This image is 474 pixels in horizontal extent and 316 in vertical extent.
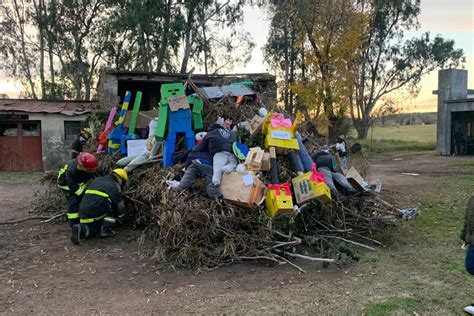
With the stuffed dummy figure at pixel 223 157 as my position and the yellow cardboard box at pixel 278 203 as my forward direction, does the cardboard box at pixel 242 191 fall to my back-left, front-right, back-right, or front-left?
front-right

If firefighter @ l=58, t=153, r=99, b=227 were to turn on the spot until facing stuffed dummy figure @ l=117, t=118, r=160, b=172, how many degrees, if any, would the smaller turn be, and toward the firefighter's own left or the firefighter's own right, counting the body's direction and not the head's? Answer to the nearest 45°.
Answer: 0° — they already face it

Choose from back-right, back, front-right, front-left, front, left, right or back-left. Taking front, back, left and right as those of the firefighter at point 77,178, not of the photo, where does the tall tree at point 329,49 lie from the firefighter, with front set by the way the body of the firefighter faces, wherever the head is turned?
front-left

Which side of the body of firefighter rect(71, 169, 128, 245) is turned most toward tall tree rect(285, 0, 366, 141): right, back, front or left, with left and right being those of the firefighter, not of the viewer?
front

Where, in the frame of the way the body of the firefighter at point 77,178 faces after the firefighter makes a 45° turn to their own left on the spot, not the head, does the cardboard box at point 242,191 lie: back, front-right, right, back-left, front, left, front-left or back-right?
right

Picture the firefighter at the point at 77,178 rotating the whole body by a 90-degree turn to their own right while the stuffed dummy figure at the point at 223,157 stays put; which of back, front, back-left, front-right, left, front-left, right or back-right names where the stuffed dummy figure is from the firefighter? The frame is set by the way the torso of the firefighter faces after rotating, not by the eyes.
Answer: front-left

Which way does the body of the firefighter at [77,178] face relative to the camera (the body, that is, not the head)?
to the viewer's right

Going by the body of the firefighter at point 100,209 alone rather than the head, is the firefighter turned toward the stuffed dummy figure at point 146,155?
yes

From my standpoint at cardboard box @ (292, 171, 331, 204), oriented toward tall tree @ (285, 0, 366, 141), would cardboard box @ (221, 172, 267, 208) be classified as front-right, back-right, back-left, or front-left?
back-left

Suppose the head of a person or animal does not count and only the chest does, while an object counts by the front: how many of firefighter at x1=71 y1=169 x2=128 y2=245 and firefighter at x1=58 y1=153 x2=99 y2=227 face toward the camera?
0

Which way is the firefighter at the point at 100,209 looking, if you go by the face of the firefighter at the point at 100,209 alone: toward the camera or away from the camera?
away from the camera

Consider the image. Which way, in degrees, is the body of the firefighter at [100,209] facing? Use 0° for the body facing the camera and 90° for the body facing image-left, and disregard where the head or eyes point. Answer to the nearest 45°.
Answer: approximately 225°
